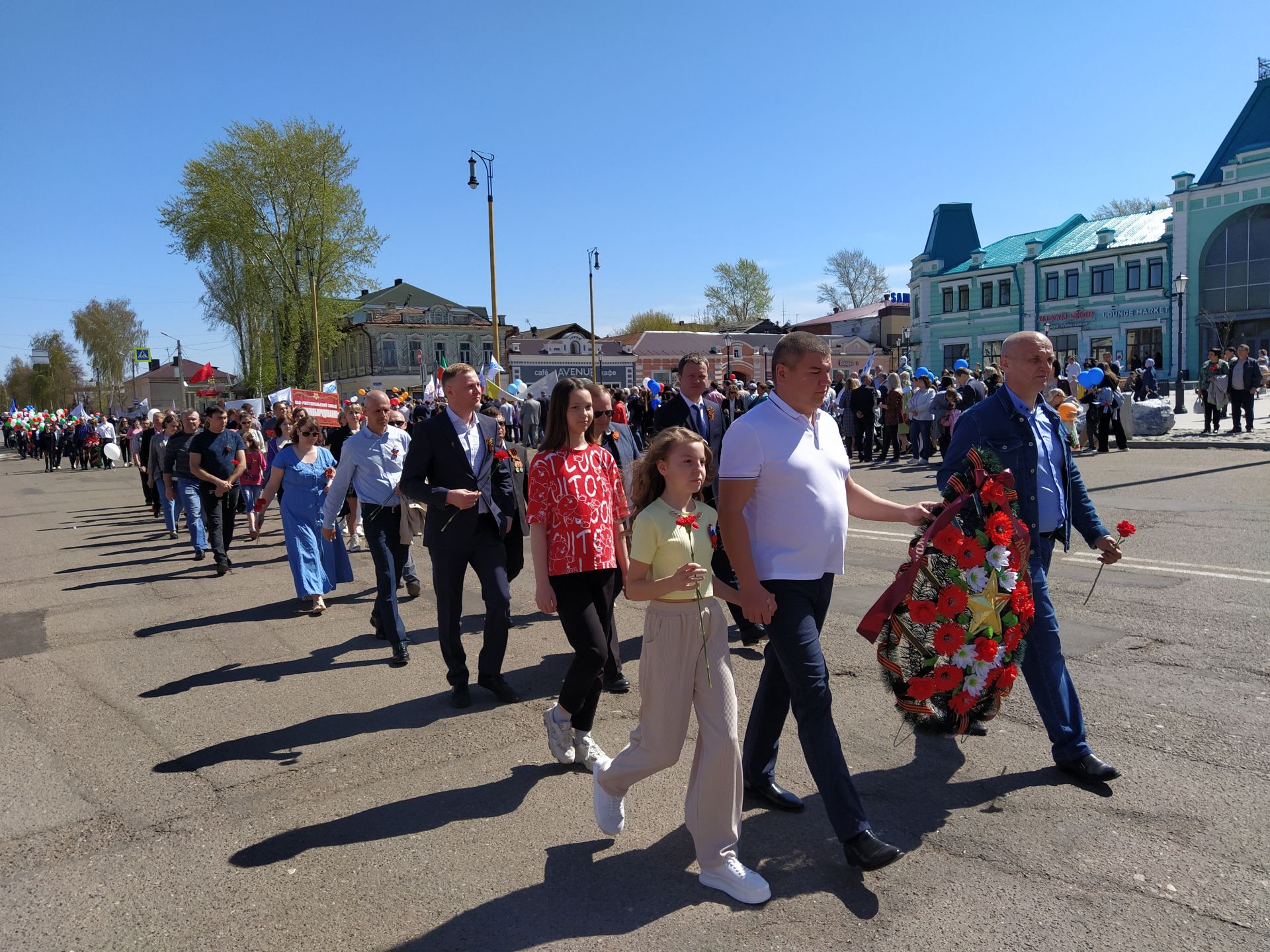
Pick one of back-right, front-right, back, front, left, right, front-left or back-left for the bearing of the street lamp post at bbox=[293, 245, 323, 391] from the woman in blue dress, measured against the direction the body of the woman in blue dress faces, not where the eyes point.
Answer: back-left

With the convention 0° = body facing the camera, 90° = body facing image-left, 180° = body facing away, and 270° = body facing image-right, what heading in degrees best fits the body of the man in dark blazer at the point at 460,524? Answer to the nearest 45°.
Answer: approximately 315°

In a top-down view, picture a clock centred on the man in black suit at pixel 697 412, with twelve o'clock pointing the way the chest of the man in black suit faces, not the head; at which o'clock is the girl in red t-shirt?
The girl in red t-shirt is roughly at 2 o'clock from the man in black suit.

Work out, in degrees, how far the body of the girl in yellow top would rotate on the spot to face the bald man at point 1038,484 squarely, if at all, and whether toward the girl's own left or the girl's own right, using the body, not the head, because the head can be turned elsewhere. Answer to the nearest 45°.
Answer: approximately 90° to the girl's own left

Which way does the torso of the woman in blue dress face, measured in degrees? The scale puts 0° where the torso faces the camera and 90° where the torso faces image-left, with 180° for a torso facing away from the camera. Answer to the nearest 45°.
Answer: approximately 315°

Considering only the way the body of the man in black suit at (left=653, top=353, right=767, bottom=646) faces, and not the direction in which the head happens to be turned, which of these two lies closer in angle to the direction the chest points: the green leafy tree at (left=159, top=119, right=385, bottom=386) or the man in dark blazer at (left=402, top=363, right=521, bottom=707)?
the man in dark blazer
